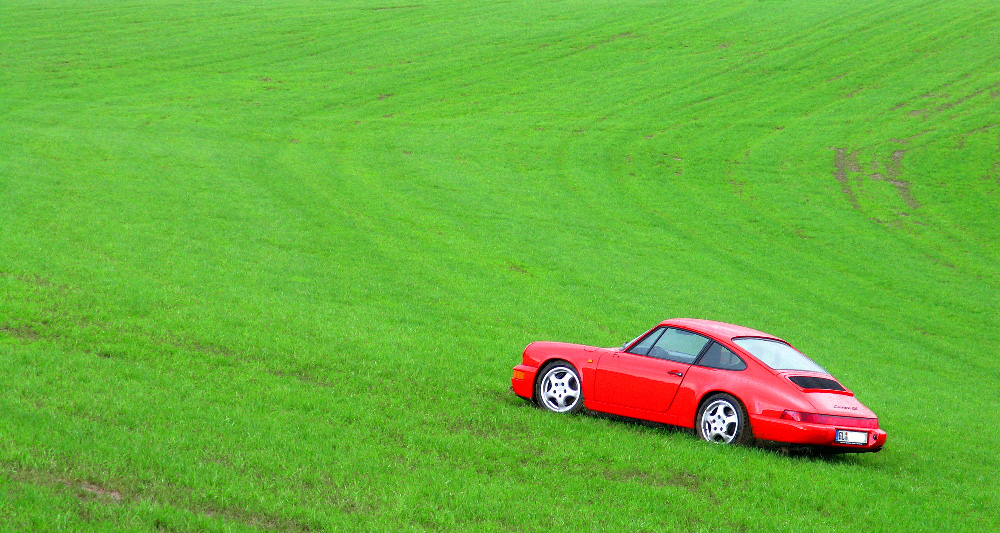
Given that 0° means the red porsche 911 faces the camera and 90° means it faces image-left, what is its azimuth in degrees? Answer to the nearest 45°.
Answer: approximately 135°
